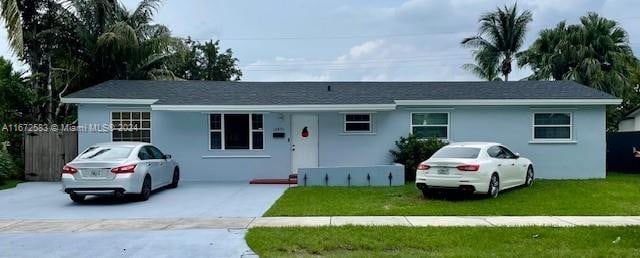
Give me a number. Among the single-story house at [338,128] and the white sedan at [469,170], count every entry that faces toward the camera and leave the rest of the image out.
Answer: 1

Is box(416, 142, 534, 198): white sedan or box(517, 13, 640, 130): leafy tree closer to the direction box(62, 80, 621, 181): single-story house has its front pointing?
the white sedan

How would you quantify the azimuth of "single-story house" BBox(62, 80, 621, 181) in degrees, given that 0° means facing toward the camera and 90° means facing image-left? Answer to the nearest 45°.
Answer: approximately 0°

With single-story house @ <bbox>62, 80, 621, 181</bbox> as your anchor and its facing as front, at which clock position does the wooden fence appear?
The wooden fence is roughly at 3 o'clock from the single-story house.

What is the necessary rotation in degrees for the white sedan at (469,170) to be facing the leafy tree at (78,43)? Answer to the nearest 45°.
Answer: approximately 135° to its left

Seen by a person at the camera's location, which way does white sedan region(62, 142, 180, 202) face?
facing away from the viewer and to the right of the viewer

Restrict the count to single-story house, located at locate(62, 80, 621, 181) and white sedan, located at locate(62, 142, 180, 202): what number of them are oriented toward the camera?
1

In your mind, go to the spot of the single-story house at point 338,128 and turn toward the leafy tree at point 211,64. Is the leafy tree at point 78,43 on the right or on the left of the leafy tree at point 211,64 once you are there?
left

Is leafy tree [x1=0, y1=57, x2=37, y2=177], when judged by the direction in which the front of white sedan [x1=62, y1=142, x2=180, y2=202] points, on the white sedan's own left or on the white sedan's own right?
on the white sedan's own left

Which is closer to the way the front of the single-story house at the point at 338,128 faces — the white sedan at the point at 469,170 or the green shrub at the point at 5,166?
the white sedan

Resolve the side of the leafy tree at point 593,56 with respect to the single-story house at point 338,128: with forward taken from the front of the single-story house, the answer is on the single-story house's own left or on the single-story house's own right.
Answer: on the single-story house's own left

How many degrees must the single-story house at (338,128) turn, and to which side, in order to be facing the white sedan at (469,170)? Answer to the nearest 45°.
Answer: approximately 45° to its left

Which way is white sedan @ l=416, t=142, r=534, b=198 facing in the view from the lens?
facing away from the viewer and to the right of the viewer
